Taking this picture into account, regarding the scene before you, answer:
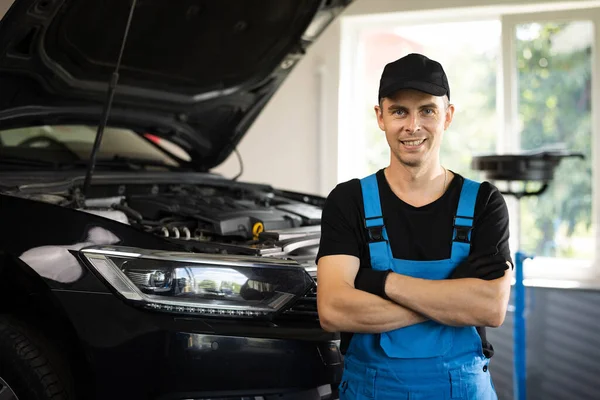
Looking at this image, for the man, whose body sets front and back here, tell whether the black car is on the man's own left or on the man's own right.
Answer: on the man's own right

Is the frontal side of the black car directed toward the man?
yes

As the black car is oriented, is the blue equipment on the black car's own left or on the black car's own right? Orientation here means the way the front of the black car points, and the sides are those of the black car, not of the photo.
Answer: on the black car's own left

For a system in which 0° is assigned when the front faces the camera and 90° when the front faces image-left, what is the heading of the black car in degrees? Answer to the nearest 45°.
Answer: approximately 315°

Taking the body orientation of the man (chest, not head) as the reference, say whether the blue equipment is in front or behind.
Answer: behind

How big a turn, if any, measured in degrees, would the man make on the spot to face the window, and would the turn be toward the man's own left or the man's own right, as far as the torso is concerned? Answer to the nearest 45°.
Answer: approximately 180°

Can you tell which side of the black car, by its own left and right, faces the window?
left

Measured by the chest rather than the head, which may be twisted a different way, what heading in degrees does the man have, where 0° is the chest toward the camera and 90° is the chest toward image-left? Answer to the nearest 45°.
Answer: approximately 0°
